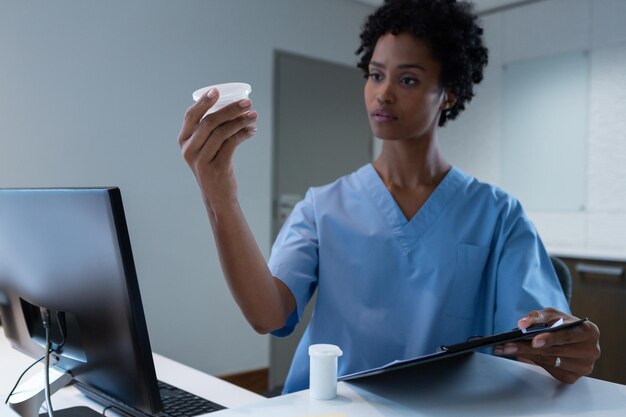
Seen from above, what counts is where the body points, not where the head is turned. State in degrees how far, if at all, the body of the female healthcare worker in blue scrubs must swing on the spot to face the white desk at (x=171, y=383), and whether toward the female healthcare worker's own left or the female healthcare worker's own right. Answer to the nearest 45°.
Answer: approximately 45° to the female healthcare worker's own right

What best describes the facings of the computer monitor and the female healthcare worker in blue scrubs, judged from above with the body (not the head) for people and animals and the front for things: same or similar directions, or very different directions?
very different directions

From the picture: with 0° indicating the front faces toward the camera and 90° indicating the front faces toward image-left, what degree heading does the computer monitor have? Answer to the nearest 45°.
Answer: approximately 225°

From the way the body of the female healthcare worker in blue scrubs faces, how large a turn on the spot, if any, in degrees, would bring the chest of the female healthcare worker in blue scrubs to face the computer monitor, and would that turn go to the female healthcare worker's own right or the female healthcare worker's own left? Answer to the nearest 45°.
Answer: approximately 45° to the female healthcare worker's own right

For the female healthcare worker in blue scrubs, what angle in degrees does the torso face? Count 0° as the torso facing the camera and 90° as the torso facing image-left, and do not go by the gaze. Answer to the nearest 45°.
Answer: approximately 0°

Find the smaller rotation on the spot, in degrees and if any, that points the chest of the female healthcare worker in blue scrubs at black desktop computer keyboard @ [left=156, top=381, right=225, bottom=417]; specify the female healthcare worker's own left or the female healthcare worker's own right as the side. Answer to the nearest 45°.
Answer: approximately 45° to the female healthcare worker's own right
